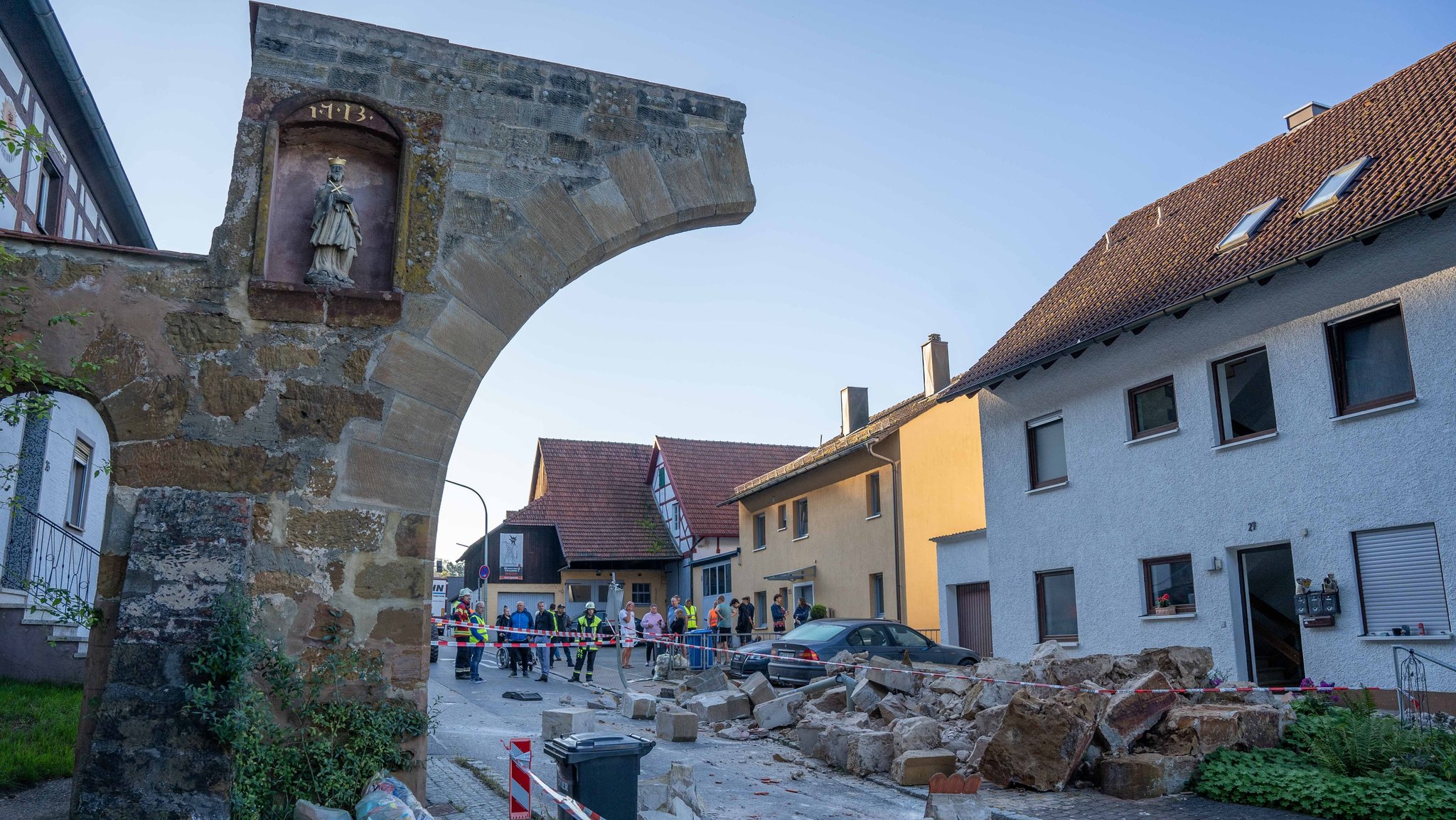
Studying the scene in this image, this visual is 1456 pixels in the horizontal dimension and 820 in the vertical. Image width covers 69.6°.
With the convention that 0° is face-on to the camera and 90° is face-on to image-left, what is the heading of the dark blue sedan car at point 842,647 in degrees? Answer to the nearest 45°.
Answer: approximately 225°

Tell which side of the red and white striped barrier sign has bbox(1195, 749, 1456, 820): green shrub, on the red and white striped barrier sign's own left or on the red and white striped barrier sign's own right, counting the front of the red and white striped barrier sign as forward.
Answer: on the red and white striped barrier sign's own left

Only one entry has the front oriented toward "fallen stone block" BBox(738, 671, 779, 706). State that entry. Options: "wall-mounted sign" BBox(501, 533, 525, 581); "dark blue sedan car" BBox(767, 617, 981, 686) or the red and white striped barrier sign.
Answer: the wall-mounted sign

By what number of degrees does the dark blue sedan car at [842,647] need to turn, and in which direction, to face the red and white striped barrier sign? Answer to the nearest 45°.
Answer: approximately 135° to its right
